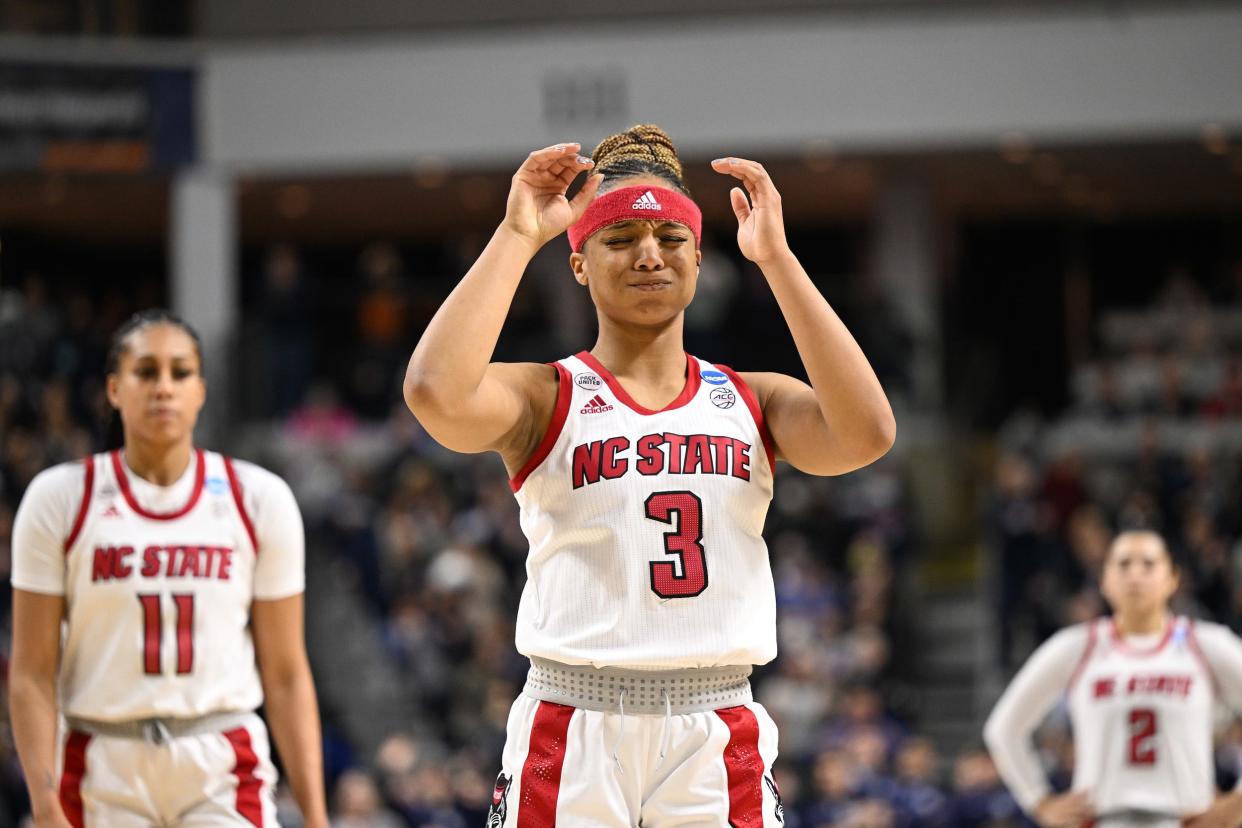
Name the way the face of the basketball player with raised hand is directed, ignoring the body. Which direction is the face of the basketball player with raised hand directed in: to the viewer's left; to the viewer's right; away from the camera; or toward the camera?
toward the camera

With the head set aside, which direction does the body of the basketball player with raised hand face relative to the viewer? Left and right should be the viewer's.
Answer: facing the viewer

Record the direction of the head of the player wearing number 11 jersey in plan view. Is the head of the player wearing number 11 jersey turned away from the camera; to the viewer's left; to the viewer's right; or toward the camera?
toward the camera

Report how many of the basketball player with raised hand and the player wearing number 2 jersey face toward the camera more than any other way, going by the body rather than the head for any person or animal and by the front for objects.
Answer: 2

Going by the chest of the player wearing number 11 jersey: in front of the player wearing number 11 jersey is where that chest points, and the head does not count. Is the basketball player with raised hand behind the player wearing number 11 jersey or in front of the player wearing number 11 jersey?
in front

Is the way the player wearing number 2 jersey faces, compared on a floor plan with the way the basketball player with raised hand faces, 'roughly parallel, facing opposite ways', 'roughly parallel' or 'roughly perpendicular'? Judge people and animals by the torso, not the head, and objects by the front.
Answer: roughly parallel

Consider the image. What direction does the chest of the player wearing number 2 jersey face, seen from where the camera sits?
toward the camera

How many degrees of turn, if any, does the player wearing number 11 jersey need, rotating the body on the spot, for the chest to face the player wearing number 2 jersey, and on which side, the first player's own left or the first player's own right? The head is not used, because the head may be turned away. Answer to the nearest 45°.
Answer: approximately 90° to the first player's own left

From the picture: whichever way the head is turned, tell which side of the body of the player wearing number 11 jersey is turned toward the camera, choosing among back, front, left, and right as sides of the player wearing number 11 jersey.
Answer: front

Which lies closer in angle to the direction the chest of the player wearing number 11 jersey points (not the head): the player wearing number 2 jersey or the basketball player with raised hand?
the basketball player with raised hand

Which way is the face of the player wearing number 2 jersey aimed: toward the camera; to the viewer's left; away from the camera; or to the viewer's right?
toward the camera

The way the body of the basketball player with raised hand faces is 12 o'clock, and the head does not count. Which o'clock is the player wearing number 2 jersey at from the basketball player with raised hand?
The player wearing number 2 jersey is roughly at 7 o'clock from the basketball player with raised hand.

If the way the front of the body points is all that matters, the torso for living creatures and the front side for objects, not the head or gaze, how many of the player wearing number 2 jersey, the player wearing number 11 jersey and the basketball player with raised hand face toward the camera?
3

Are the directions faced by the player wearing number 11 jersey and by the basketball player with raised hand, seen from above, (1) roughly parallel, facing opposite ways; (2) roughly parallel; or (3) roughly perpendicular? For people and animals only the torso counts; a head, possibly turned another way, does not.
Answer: roughly parallel

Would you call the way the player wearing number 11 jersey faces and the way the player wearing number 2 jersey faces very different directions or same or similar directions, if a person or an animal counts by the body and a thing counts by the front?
same or similar directions

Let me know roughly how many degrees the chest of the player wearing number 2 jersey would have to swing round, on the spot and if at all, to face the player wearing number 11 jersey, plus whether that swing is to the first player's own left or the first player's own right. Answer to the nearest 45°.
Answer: approximately 45° to the first player's own right

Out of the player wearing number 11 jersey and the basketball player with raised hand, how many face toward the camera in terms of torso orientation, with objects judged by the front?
2

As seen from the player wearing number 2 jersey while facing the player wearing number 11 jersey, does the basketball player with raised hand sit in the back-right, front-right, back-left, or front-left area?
front-left
